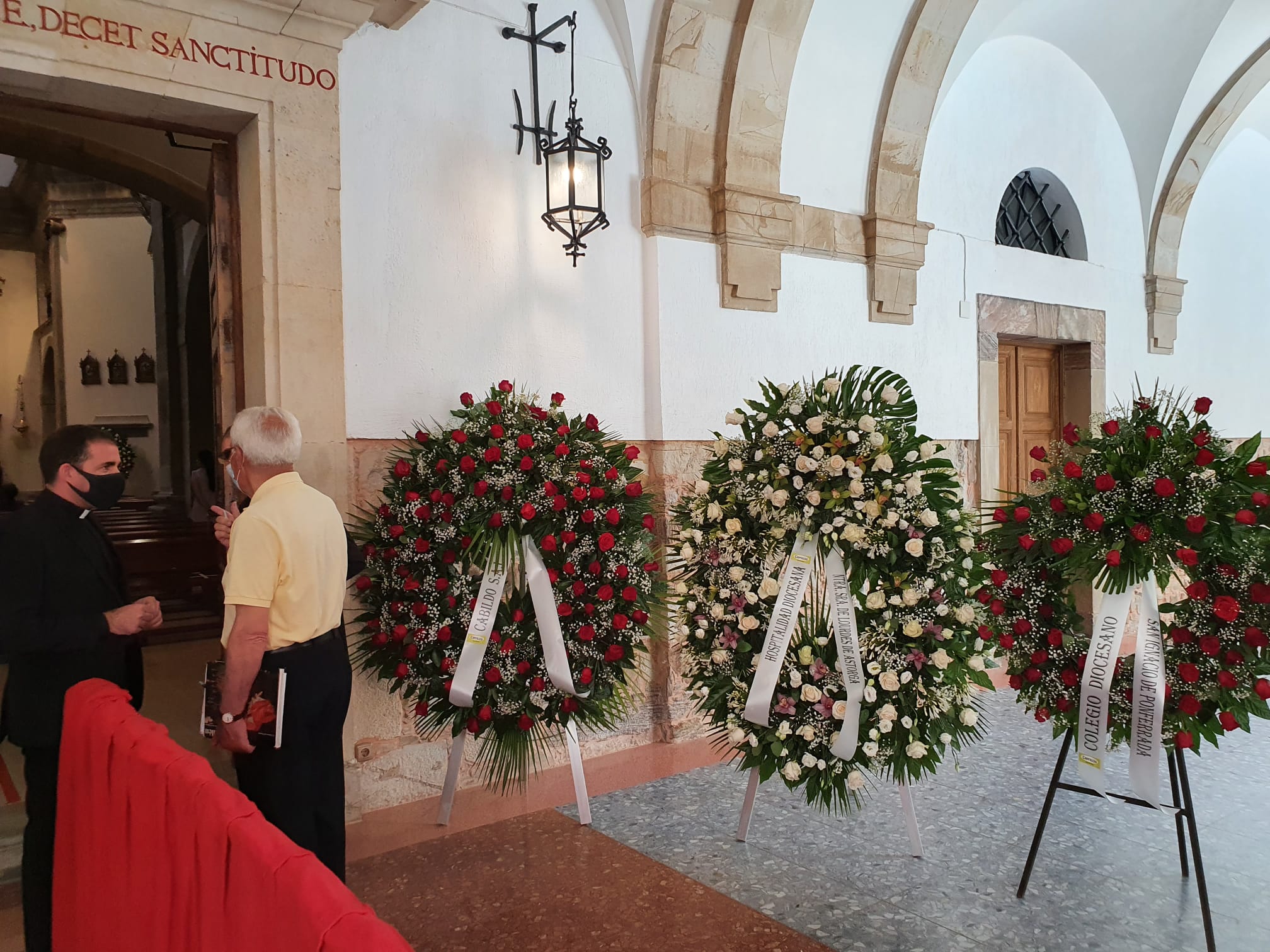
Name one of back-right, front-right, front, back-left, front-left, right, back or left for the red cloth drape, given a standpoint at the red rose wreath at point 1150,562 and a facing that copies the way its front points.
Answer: front-right

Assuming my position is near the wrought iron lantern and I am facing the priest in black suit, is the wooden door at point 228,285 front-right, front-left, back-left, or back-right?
front-right

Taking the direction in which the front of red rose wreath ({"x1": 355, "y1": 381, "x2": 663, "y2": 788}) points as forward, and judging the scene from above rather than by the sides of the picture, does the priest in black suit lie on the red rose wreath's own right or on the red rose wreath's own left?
on the red rose wreath's own right

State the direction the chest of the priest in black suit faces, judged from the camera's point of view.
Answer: to the viewer's right

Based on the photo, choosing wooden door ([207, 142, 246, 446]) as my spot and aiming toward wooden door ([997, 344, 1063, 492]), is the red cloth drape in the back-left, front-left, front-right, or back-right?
back-right

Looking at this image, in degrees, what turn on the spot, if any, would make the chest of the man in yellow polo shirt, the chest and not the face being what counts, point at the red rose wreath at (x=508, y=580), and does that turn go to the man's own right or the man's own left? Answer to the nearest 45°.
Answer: approximately 90° to the man's own right

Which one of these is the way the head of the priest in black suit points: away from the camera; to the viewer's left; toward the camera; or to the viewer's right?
to the viewer's right

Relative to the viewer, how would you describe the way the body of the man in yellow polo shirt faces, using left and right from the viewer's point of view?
facing away from the viewer and to the left of the viewer

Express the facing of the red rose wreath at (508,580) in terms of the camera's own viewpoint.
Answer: facing the viewer

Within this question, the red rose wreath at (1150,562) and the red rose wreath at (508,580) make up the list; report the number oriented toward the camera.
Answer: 2

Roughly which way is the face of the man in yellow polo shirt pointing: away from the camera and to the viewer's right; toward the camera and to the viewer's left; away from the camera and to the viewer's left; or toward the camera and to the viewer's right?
away from the camera and to the viewer's left

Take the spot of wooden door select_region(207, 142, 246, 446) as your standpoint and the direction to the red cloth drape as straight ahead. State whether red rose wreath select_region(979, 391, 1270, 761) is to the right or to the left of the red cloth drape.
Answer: left

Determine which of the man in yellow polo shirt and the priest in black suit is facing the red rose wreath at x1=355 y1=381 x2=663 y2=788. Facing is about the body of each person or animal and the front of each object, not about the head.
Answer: the priest in black suit

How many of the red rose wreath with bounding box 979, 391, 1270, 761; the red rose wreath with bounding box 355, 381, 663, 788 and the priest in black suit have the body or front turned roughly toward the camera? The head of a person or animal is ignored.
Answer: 2
